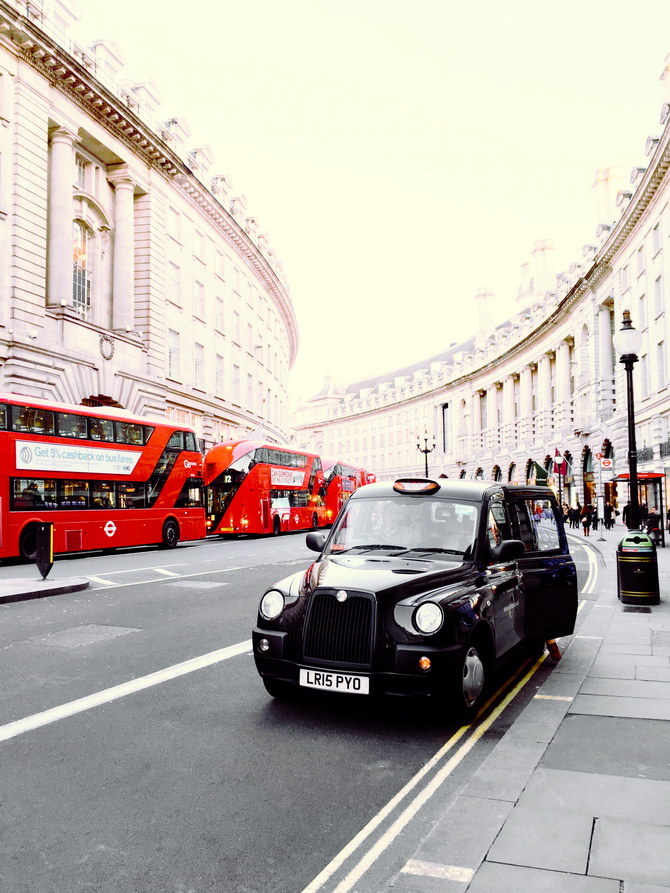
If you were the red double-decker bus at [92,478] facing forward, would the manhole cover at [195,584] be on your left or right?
on your right

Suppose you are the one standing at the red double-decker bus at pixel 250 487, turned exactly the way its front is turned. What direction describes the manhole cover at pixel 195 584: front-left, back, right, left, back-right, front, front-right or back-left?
back-right

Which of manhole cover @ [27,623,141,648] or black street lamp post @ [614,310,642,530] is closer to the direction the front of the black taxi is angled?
the manhole cover

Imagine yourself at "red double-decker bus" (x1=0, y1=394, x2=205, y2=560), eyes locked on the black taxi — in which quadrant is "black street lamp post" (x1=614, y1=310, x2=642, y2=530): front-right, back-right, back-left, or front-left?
front-left

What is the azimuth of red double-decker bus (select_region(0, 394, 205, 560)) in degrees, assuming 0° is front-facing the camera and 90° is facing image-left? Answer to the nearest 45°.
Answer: approximately 225°

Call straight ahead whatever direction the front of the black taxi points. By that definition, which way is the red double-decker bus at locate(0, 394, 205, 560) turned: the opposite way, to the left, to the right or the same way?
the opposite way

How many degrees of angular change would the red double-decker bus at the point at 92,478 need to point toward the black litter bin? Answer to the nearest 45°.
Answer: approximately 90° to its right

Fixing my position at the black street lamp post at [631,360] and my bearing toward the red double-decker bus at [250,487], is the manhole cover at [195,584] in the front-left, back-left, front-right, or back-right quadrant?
front-left

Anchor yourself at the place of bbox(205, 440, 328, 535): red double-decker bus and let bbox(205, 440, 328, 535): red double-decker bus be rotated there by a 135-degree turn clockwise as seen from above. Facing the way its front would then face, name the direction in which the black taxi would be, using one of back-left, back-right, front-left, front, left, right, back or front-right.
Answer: front

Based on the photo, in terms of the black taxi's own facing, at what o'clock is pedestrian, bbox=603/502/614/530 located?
The pedestrian is roughly at 5 o'clock from the black taxi.

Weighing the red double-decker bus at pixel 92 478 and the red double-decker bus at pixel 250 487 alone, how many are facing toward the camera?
0

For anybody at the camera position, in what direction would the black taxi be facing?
facing the viewer and to the left of the viewer
